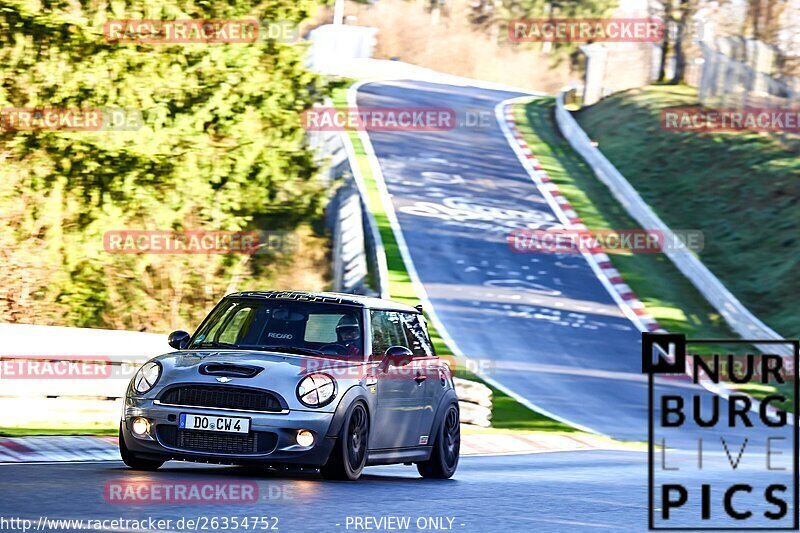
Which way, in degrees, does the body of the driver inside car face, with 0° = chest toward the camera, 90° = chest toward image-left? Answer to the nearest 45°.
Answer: approximately 45°

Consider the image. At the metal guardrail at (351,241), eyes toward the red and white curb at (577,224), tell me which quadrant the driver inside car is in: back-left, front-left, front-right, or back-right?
back-right

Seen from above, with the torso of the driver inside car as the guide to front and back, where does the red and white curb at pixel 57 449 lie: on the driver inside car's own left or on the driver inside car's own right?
on the driver inside car's own right

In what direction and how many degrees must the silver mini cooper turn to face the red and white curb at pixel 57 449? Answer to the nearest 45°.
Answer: approximately 90° to its right

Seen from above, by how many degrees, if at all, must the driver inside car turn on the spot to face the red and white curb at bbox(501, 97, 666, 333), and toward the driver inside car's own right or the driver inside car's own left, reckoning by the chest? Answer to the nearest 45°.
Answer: approximately 135° to the driver inside car's own right

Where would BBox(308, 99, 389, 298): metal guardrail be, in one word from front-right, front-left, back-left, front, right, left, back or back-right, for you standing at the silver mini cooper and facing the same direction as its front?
back-right

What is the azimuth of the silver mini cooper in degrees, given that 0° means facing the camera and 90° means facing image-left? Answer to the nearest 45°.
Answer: approximately 45°

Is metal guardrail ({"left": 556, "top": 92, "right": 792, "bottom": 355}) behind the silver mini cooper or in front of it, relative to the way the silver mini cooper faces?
behind

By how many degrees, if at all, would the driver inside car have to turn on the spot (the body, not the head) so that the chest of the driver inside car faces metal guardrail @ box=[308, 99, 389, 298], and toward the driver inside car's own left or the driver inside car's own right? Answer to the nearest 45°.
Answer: approximately 135° to the driver inside car's own right

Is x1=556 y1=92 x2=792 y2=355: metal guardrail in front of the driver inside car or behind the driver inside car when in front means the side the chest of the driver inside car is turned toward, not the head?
behind
